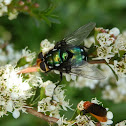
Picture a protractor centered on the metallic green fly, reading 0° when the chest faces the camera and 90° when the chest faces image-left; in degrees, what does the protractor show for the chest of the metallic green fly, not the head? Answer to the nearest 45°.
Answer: approximately 90°

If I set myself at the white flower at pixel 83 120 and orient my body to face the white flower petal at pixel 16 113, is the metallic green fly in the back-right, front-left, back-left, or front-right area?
front-right

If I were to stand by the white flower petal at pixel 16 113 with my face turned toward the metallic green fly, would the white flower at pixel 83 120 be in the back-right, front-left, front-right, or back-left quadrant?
front-right
